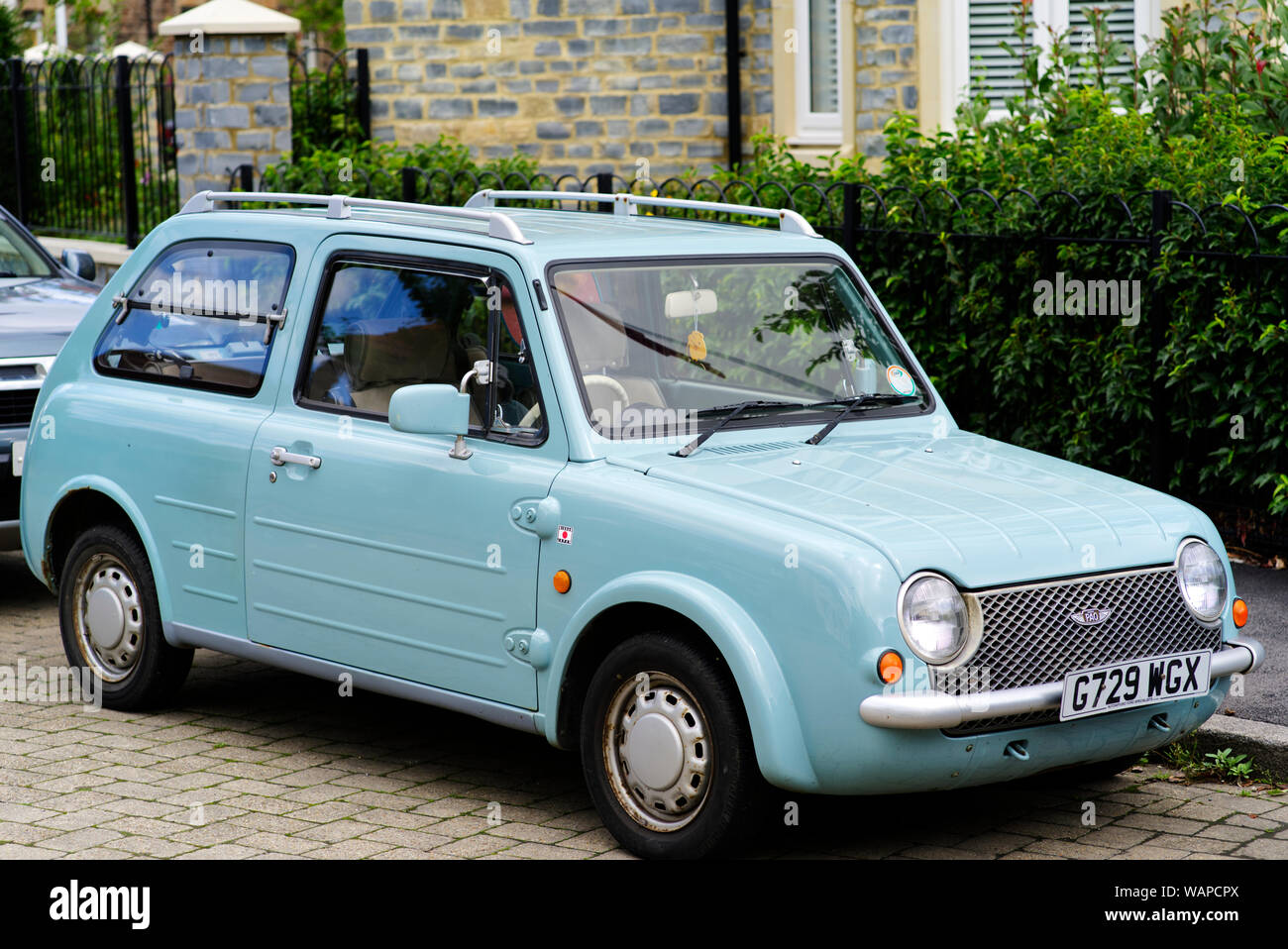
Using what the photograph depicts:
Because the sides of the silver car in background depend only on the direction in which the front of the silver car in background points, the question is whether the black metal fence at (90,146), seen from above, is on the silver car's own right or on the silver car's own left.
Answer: on the silver car's own left

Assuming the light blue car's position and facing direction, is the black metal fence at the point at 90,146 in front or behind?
behind

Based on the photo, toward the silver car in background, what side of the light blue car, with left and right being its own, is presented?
back

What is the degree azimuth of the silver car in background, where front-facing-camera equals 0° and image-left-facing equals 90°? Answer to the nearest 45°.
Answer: approximately 315°

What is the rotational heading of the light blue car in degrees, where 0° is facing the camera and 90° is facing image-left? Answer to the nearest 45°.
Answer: approximately 315°
